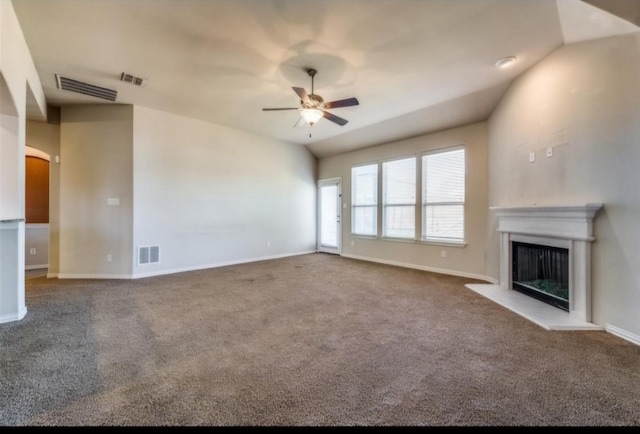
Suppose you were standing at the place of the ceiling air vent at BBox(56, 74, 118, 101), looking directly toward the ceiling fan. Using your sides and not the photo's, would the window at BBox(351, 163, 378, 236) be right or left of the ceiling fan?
left

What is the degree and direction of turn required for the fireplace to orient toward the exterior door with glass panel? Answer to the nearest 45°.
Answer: approximately 90° to its right

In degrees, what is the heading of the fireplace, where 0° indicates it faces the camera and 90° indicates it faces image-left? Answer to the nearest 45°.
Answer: approximately 45°

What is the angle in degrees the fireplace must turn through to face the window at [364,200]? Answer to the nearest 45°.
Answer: approximately 90° to its right

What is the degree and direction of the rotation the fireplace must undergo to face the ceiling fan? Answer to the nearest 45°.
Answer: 0° — it already faces it

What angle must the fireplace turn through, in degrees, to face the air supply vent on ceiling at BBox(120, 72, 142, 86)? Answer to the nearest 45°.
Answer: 0° — it already faces it

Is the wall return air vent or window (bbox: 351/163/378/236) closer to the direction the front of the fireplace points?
the wall return air vent
